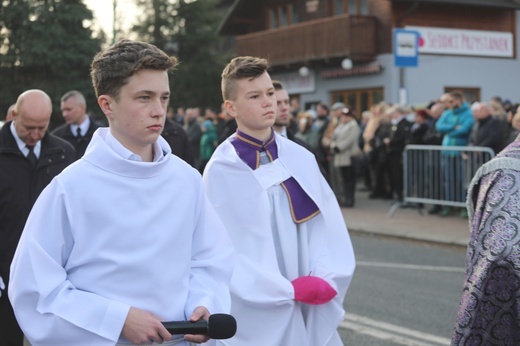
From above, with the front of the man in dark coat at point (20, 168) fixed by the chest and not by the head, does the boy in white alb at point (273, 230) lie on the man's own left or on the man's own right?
on the man's own left

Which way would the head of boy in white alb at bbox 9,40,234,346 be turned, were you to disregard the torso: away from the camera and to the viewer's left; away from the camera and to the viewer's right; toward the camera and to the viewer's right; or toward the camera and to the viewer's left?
toward the camera and to the viewer's right

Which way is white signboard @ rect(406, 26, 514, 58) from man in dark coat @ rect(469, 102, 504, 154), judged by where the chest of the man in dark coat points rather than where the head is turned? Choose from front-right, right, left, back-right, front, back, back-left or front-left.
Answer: back-right

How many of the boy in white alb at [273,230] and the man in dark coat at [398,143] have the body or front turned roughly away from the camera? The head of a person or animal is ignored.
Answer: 0

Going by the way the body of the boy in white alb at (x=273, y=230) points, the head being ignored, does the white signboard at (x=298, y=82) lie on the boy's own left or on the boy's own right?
on the boy's own left

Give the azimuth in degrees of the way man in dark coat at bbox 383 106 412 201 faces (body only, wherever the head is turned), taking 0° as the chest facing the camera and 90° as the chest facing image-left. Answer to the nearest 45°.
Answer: approximately 45°

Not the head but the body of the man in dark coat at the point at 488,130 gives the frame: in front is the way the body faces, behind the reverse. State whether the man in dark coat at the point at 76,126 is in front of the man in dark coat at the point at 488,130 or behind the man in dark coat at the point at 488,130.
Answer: in front

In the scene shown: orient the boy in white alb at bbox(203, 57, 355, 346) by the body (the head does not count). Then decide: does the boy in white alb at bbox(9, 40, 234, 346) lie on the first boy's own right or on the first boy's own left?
on the first boy's own right

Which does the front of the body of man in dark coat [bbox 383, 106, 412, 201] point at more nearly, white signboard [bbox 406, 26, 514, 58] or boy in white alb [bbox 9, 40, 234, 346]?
the boy in white alb

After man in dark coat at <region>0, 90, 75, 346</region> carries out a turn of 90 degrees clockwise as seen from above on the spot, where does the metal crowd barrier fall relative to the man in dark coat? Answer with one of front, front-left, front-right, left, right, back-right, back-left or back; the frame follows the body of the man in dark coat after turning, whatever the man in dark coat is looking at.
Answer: back-right
